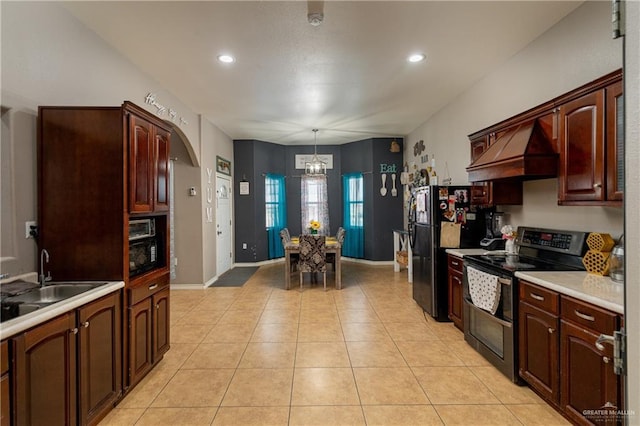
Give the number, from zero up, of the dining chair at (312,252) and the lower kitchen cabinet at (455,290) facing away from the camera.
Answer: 1

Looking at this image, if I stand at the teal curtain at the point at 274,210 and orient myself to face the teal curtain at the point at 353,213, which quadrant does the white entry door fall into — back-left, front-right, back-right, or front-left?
back-right

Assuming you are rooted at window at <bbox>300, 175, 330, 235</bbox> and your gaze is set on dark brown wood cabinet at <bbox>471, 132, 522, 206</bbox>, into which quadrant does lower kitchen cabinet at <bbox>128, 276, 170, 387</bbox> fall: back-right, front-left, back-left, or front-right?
front-right

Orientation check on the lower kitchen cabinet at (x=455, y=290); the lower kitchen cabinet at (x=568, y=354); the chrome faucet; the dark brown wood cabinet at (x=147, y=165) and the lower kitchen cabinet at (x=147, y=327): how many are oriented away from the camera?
0

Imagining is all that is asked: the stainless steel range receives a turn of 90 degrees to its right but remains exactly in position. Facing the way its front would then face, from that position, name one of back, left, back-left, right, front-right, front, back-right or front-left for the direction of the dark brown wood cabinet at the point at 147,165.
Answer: left

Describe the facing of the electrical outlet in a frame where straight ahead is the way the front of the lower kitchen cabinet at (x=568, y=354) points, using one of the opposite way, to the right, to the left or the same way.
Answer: the opposite way

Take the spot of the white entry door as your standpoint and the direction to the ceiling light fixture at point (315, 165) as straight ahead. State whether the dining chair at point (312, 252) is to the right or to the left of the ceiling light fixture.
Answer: right

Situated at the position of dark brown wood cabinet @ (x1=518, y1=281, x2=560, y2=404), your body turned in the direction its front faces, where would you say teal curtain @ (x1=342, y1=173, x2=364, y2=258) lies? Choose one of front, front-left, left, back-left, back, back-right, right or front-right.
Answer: right

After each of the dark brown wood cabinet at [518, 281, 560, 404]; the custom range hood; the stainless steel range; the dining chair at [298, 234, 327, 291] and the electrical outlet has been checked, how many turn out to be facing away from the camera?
1

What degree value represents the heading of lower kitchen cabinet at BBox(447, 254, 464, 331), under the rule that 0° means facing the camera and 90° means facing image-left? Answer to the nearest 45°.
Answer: approximately 45°

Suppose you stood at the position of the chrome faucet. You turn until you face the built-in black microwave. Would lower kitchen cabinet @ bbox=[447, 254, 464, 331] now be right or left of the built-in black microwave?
right

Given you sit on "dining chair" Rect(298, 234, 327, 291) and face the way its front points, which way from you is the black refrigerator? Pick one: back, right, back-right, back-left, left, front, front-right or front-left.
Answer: back-right

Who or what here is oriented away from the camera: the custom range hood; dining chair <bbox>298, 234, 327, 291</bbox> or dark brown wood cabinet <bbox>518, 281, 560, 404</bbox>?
the dining chair

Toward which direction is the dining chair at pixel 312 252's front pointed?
away from the camera

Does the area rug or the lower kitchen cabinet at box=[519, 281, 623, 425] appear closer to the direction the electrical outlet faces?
the lower kitchen cabinet

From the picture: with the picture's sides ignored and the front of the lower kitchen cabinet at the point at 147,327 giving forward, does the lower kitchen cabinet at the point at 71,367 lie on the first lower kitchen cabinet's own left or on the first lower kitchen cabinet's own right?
on the first lower kitchen cabinet's own right

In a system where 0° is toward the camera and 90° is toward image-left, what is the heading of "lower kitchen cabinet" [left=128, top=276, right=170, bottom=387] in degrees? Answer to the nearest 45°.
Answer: approximately 315°

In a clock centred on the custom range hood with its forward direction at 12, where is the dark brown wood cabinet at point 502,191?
The dark brown wood cabinet is roughly at 4 o'clock from the custom range hood.

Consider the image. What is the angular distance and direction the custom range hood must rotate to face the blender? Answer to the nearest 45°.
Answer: approximately 135° to its right

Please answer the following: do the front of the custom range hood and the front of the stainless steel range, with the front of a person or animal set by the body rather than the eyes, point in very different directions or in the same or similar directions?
same or similar directions

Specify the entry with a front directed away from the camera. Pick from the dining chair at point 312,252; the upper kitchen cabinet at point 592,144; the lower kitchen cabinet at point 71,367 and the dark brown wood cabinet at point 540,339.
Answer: the dining chair

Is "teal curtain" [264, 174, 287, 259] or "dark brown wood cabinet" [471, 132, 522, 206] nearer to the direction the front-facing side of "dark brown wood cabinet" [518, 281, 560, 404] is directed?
the teal curtain
